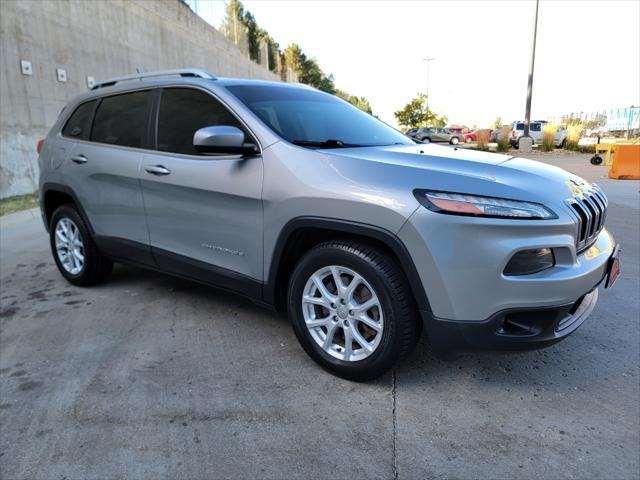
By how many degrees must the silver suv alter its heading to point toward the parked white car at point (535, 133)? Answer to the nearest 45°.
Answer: approximately 90° to its left

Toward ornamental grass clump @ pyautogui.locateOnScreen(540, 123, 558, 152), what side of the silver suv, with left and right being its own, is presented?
left

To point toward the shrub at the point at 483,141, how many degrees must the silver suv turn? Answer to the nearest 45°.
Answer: approximately 135° to its left

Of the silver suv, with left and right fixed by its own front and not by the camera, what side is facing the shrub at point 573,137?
left

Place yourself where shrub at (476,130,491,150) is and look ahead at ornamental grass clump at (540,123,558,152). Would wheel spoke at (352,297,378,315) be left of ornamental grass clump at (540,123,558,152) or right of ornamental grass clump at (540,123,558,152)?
right

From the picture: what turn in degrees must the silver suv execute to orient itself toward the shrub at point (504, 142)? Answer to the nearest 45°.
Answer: approximately 135° to its left

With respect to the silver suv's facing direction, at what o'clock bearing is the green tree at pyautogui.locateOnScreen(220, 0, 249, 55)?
The green tree is roughly at 7 o'clock from the silver suv.

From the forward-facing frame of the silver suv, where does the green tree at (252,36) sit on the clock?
The green tree is roughly at 7 o'clock from the silver suv.

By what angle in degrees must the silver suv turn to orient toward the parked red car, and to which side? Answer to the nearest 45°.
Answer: approximately 135° to its left

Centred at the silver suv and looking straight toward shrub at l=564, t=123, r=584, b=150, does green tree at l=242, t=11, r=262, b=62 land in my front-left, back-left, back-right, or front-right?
front-left
